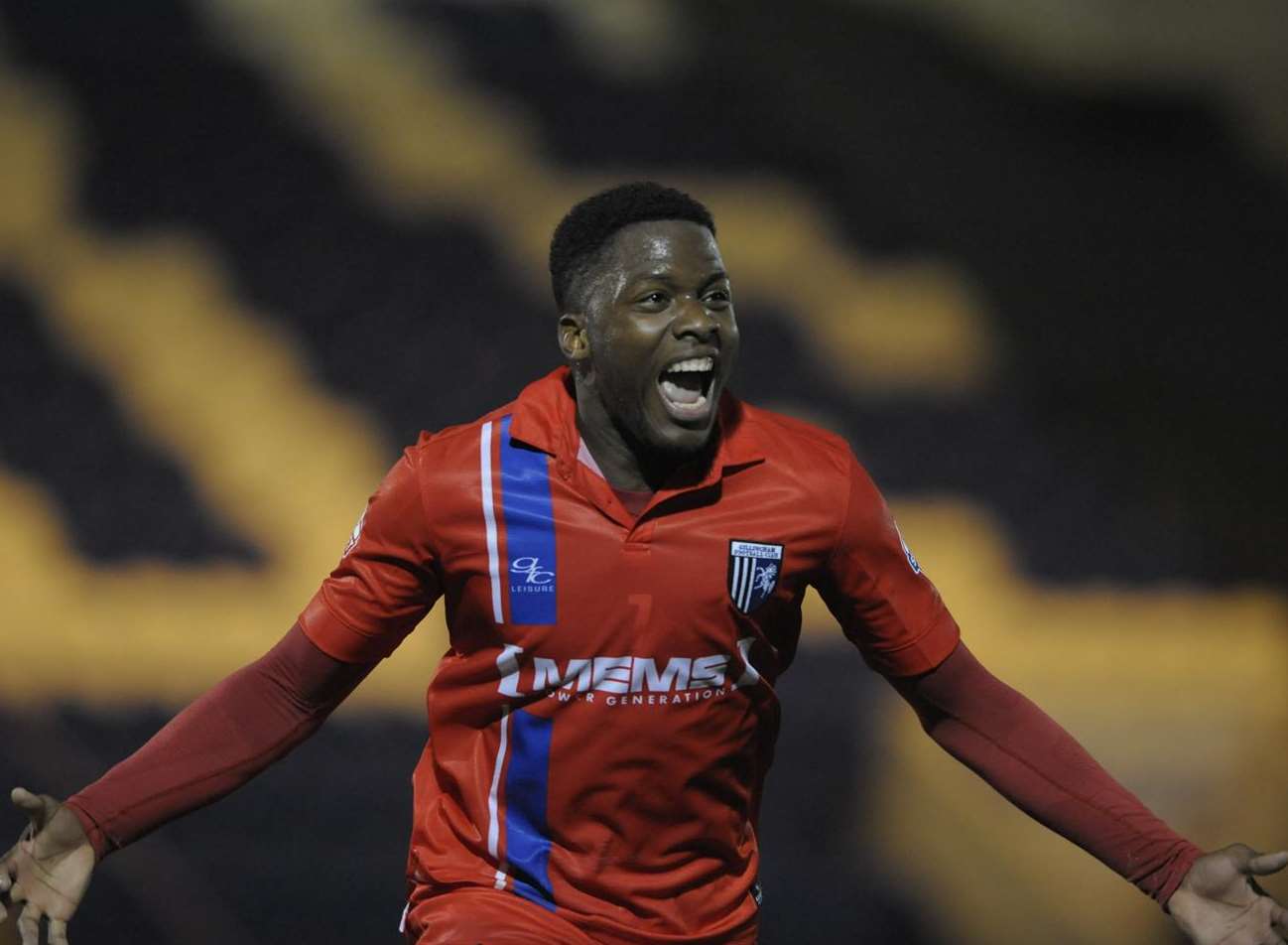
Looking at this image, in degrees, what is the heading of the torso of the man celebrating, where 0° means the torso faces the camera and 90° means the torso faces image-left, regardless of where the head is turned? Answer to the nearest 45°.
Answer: approximately 0°
